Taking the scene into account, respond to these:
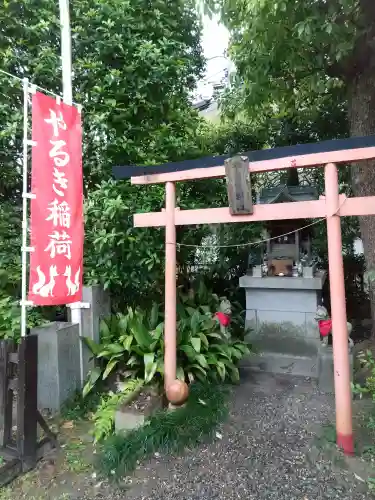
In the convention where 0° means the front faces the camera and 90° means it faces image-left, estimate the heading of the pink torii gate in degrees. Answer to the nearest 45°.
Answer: approximately 45°

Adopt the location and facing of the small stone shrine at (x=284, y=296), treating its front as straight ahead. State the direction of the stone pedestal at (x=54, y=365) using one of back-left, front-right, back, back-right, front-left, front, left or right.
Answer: front-right

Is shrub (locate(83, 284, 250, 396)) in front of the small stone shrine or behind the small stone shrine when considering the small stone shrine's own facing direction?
in front

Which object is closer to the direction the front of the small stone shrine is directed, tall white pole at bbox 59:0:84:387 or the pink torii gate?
the pink torii gate

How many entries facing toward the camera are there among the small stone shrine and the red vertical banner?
2

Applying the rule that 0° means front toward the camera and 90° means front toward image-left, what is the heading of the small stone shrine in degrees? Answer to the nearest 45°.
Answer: approximately 0°

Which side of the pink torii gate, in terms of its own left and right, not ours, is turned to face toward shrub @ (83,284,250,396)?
right

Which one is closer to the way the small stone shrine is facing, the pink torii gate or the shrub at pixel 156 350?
the pink torii gate
